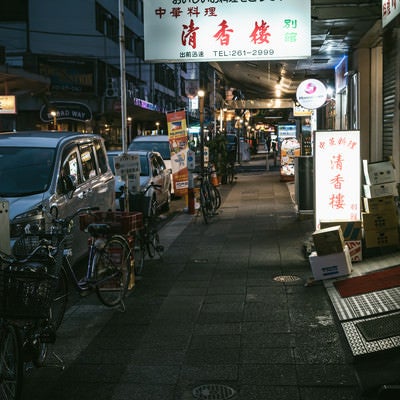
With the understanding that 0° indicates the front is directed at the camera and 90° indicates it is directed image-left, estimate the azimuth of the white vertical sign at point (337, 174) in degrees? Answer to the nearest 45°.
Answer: approximately 0°

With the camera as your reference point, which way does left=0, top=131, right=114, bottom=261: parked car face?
facing the viewer and to the left of the viewer

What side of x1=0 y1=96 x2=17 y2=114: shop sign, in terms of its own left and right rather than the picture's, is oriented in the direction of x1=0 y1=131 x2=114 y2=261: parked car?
front

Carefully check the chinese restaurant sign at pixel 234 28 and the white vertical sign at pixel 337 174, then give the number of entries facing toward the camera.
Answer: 2

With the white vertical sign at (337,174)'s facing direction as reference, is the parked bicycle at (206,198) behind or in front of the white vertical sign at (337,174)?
behind
